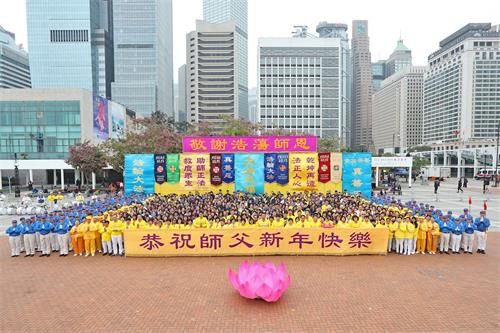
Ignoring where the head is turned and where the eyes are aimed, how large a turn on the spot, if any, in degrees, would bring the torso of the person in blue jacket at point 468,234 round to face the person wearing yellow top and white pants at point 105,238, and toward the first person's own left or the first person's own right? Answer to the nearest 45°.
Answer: approximately 45° to the first person's own right

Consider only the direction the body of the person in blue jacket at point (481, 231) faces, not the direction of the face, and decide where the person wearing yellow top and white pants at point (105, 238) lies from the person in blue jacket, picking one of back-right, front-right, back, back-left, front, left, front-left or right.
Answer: front-right

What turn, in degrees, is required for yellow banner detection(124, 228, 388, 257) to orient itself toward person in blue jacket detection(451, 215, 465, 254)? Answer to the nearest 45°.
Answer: approximately 90° to its left

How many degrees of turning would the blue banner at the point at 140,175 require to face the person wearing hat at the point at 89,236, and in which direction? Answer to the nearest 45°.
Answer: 0° — it already faces them

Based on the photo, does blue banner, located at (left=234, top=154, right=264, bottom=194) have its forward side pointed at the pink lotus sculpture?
yes

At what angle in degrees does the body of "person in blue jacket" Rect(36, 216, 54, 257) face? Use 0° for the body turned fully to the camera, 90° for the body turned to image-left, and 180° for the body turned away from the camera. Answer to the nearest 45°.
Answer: approximately 0°

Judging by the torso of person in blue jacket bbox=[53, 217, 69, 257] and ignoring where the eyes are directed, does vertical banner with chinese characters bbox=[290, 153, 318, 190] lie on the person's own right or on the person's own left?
on the person's own left

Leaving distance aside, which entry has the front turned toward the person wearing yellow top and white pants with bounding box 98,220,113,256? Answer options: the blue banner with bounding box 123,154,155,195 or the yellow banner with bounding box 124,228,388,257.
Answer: the blue banner

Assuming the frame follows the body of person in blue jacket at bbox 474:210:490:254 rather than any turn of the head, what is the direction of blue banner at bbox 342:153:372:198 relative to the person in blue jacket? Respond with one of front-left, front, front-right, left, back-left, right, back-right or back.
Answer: back-right

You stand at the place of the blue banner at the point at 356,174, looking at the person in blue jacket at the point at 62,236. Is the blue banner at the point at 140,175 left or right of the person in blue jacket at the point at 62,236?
right

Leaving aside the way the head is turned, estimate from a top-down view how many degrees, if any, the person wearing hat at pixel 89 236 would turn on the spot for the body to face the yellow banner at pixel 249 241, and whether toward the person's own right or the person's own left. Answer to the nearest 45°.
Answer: approximately 45° to the person's own left
